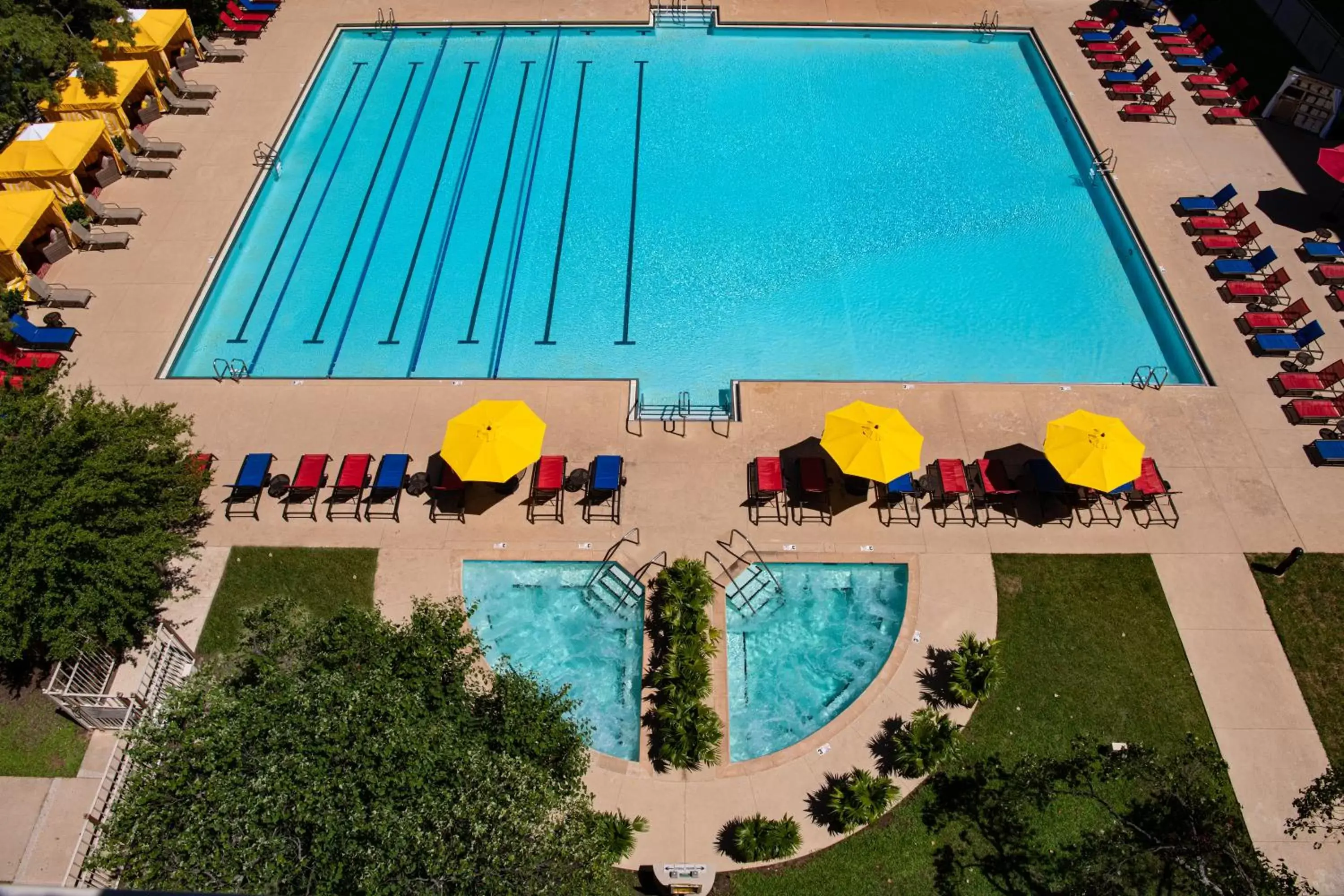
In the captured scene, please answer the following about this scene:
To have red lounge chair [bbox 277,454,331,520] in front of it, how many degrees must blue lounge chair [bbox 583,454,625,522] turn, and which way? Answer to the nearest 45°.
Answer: approximately 90° to its left

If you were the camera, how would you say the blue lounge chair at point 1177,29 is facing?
facing to the left of the viewer

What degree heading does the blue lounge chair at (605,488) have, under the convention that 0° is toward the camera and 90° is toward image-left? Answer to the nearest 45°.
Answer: approximately 180°

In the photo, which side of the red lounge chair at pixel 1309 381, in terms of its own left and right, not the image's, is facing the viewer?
left

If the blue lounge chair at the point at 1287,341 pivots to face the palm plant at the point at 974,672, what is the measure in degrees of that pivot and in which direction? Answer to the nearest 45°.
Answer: approximately 45° to its left

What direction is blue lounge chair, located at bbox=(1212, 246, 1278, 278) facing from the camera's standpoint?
to the viewer's left

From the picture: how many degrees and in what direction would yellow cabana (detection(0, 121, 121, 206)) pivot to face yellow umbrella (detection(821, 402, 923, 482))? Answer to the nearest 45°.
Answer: approximately 45° to its right

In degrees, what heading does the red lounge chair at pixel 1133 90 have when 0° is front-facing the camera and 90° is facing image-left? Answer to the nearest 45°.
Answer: approximately 90°

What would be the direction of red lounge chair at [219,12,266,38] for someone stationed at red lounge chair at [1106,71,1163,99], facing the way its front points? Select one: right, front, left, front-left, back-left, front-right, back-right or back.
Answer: front-left

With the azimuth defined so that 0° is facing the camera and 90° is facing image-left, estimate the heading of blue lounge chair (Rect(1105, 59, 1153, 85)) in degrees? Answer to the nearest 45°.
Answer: approximately 90°

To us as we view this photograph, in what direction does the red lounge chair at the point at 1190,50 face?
facing to the left of the viewer

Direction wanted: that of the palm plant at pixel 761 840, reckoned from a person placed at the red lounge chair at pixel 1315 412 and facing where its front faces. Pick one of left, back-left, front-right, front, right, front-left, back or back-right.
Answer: front-left

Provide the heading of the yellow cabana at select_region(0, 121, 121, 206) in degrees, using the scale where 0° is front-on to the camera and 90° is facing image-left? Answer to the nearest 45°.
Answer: approximately 270°

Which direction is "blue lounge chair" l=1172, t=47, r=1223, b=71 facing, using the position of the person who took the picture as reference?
facing to the left of the viewer
